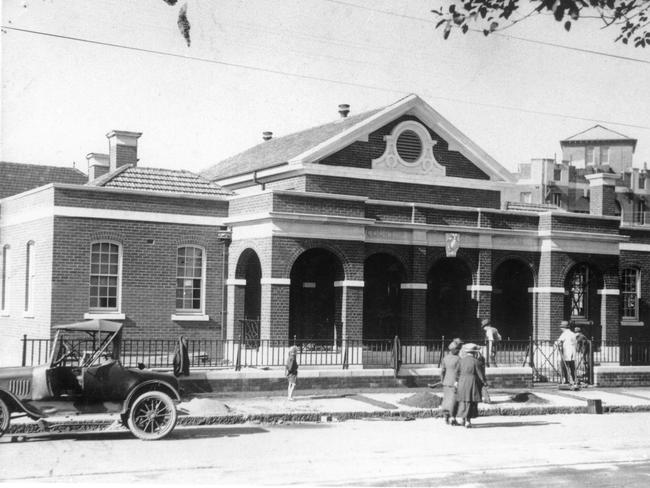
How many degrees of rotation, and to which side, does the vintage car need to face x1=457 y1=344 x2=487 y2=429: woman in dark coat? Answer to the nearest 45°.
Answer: approximately 180°

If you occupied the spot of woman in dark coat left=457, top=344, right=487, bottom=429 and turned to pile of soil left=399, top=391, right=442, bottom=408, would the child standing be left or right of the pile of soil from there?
left

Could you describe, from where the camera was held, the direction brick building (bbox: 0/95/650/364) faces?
facing the viewer and to the right of the viewer

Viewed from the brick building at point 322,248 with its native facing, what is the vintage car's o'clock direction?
The vintage car is roughly at 2 o'clock from the brick building.

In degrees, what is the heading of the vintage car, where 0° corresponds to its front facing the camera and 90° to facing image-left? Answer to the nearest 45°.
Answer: approximately 90°

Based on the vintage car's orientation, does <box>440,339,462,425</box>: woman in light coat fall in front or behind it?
behind

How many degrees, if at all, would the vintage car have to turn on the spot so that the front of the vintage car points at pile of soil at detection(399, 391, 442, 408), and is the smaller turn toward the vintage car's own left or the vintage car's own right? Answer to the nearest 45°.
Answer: approximately 135° to the vintage car's own right

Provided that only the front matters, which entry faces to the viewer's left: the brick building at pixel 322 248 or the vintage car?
the vintage car

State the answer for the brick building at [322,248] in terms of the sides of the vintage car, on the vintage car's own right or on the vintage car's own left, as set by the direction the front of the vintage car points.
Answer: on the vintage car's own right

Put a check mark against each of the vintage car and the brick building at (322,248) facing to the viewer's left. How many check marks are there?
1
